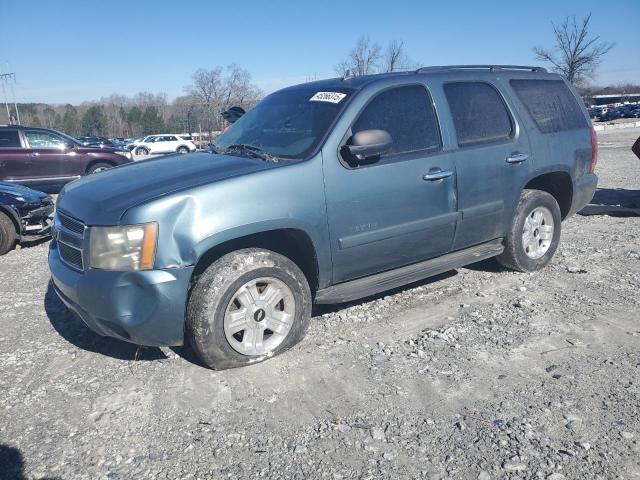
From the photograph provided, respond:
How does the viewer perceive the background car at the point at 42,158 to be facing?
facing to the right of the viewer

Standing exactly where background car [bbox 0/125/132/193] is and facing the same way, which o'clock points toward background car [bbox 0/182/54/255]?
background car [bbox 0/182/54/255] is roughly at 3 o'clock from background car [bbox 0/125/132/193].

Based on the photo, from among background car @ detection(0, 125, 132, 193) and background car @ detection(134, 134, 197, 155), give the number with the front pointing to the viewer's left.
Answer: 1

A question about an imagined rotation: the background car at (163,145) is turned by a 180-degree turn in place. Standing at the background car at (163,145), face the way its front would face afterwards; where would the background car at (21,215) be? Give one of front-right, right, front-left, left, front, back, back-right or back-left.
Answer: right

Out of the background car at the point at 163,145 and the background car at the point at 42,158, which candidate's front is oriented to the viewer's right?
the background car at the point at 42,158

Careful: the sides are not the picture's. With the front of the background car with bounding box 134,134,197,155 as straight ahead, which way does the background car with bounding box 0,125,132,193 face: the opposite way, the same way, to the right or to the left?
the opposite way

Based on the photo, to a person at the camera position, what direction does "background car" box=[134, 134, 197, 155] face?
facing to the left of the viewer

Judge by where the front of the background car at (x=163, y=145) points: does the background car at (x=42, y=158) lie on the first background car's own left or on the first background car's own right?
on the first background car's own left
